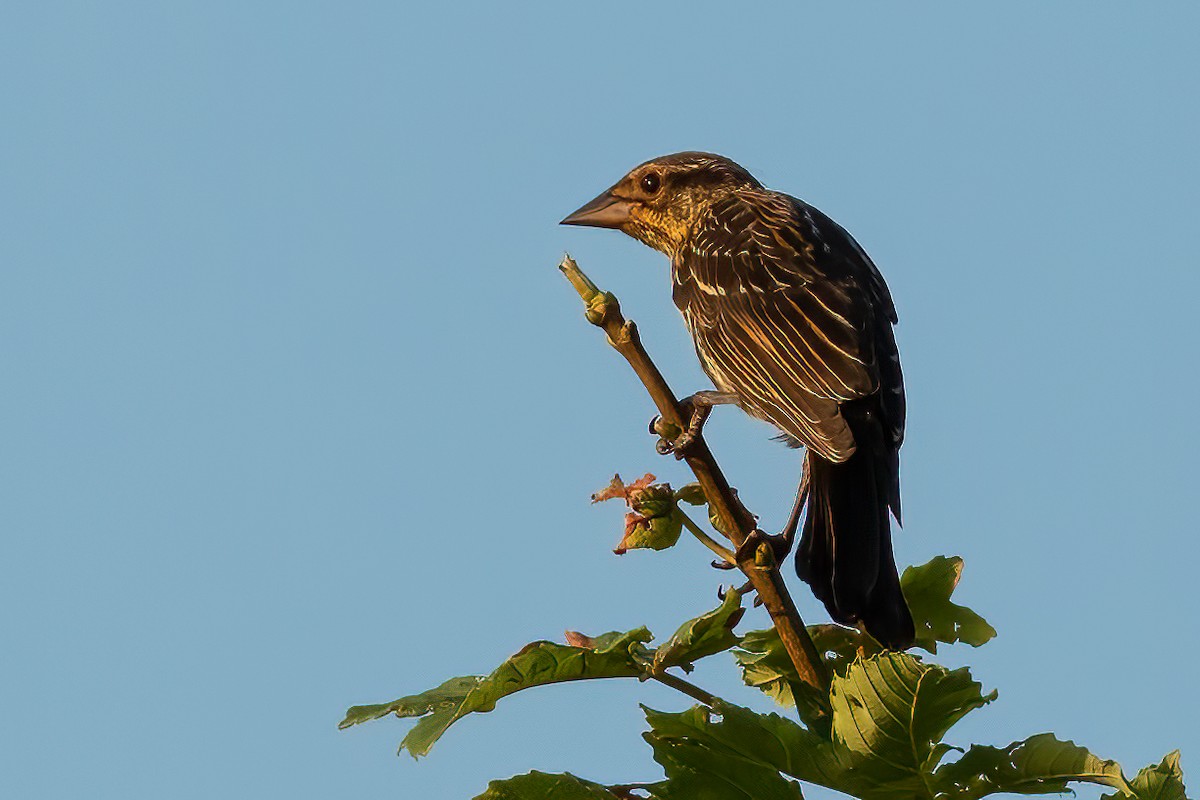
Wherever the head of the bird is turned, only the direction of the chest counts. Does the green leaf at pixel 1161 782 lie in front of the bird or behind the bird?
behind

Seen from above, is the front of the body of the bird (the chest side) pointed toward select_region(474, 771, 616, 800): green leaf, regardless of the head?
no

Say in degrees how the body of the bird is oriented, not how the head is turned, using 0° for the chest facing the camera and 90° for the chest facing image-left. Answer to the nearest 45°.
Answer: approximately 135°
